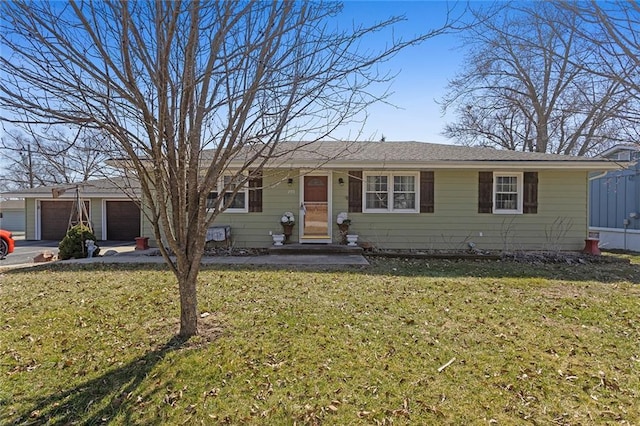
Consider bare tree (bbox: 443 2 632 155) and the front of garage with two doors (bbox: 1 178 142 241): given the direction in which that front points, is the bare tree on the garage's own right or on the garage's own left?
on the garage's own left

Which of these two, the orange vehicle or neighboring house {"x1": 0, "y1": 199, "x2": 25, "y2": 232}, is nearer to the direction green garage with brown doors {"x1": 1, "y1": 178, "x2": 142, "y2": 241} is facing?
the orange vehicle

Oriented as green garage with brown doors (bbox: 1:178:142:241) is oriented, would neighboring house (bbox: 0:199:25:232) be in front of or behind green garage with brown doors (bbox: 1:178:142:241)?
behind

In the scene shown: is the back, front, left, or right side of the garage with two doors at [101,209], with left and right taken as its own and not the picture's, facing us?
front

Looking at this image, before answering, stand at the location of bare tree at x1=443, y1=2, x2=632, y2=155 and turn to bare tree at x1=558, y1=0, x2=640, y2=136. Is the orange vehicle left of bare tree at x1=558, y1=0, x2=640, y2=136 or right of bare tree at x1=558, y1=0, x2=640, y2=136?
right

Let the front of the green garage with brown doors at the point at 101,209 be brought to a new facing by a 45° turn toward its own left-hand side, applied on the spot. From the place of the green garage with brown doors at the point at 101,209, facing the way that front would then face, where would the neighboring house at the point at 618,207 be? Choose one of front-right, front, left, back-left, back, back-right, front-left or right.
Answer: front

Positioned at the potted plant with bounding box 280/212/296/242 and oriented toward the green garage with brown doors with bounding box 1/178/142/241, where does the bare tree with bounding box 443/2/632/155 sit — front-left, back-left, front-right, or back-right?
back-right

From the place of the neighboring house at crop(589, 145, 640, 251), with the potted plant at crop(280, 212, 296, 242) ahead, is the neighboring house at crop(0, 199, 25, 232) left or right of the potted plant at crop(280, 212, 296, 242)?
right

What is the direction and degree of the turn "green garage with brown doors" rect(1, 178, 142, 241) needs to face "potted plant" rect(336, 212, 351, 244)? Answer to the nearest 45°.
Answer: approximately 45° to its left

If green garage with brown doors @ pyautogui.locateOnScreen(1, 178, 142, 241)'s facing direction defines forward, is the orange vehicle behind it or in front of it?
in front

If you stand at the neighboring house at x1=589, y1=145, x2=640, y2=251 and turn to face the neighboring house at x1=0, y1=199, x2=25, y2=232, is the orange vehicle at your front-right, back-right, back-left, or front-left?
front-left
